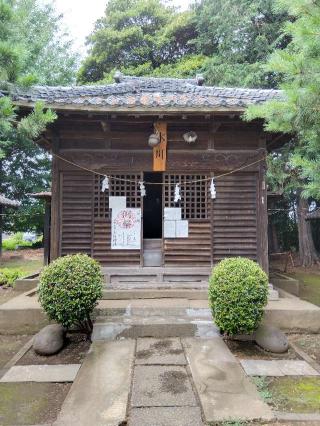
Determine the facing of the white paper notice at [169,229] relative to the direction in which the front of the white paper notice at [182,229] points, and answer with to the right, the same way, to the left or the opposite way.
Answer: the same way

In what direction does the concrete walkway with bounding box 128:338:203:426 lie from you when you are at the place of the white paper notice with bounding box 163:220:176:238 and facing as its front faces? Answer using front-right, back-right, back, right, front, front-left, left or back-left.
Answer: front

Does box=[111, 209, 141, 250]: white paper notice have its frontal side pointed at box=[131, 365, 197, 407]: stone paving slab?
yes

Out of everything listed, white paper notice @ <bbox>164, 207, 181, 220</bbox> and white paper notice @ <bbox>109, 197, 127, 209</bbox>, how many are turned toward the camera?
2

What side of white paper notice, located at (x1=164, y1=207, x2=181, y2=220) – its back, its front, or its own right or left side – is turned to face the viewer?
front

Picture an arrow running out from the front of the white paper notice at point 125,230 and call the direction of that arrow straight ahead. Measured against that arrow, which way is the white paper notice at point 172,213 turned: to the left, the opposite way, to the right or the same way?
the same way

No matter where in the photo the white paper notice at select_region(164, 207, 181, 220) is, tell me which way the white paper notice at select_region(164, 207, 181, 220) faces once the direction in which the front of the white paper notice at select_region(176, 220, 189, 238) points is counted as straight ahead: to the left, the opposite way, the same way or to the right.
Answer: the same way

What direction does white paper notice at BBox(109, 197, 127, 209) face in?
toward the camera

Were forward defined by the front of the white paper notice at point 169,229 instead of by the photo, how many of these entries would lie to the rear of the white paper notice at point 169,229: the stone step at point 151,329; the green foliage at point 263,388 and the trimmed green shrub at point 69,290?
0

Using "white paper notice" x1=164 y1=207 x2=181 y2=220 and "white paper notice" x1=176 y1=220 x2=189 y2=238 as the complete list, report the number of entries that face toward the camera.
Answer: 2

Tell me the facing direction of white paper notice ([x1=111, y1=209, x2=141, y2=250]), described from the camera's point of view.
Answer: facing the viewer

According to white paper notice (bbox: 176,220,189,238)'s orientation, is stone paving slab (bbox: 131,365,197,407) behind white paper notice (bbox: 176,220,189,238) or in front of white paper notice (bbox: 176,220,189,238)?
in front

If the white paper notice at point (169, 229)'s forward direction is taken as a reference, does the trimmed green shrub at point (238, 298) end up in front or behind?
in front

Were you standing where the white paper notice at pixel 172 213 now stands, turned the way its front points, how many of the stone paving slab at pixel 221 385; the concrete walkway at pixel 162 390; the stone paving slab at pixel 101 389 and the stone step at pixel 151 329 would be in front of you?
4

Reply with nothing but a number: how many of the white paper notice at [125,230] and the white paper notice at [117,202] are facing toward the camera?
2
